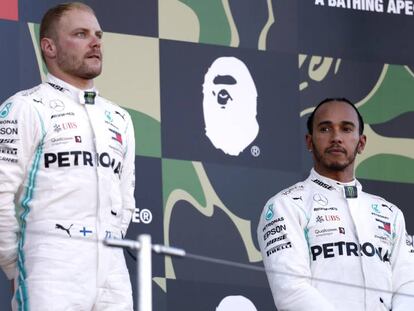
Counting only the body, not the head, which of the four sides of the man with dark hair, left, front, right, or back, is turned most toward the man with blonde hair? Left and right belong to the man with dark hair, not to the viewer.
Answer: right

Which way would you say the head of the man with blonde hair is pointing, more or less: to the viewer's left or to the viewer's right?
to the viewer's right

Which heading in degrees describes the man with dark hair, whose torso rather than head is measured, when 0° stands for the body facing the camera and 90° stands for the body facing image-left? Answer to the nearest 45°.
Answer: approximately 315°

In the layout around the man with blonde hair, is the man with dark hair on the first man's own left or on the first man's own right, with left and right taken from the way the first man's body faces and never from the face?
on the first man's own left

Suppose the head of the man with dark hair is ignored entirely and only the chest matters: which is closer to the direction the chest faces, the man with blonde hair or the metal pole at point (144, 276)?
the metal pole

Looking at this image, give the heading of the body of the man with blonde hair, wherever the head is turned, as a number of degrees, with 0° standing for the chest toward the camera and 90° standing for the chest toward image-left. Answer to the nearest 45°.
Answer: approximately 315°
